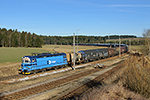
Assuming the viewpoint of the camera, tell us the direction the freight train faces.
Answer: facing the viewer and to the left of the viewer

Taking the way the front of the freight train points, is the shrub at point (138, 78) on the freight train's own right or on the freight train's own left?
on the freight train's own left
